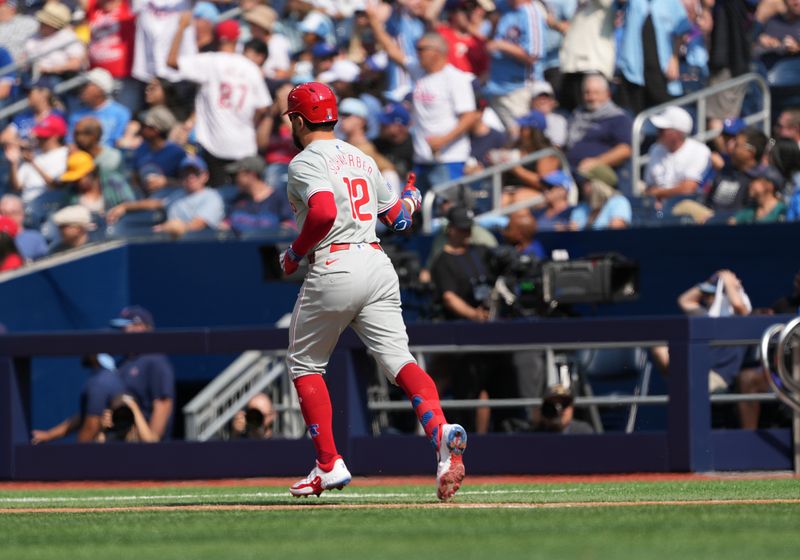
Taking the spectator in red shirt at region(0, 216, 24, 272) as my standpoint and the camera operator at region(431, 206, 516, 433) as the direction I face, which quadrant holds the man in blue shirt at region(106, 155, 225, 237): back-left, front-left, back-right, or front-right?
front-left

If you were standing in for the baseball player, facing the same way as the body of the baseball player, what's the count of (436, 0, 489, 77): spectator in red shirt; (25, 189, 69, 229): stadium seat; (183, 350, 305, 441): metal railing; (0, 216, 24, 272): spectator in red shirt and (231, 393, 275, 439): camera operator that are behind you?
0

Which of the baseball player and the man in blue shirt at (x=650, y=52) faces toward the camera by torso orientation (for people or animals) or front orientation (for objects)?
the man in blue shirt

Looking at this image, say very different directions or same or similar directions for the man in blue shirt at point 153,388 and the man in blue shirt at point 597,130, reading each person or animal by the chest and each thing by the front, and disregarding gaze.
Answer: same or similar directions

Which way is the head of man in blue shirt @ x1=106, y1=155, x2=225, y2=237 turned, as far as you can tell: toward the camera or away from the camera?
toward the camera

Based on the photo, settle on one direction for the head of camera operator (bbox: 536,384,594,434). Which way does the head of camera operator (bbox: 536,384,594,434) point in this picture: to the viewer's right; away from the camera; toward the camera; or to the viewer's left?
toward the camera

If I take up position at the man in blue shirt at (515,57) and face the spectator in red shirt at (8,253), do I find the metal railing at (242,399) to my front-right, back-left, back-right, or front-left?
front-left

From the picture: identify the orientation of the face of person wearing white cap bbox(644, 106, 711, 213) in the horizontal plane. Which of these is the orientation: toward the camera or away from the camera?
toward the camera

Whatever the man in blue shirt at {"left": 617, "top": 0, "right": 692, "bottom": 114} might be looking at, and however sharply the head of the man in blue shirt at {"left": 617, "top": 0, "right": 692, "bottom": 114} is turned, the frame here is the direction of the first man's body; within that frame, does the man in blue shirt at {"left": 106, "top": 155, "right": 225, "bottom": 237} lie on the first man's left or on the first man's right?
on the first man's right

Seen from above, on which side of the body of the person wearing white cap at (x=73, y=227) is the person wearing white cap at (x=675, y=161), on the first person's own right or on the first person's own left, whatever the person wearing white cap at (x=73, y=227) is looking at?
on the first person's own left

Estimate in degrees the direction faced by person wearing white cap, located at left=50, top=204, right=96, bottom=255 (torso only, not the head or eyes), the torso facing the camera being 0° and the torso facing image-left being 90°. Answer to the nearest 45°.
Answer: approximately 45°

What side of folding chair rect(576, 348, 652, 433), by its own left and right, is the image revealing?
front

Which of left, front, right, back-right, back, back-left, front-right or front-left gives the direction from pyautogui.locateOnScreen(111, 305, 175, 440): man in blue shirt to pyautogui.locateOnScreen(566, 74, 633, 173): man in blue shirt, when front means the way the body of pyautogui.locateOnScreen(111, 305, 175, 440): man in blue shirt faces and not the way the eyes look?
back-left

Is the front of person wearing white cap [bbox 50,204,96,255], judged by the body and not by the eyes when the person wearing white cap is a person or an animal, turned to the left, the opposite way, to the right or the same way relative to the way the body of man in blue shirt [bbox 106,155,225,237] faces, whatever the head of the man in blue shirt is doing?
the same way

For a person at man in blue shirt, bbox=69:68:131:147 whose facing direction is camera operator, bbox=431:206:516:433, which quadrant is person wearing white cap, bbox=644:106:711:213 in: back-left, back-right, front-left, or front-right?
front-left

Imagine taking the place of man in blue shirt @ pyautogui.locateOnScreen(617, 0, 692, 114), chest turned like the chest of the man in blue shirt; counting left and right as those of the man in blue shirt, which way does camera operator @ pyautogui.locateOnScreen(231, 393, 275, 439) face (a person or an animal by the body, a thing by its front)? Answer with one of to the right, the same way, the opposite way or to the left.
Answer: the same way

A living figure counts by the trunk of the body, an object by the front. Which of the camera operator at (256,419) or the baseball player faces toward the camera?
the camera operator

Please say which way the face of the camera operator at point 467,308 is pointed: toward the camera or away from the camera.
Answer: toward the camera

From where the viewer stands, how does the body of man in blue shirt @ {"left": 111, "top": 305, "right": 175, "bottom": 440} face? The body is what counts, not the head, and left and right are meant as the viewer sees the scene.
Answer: facing the viewer and to the left of the viewer
